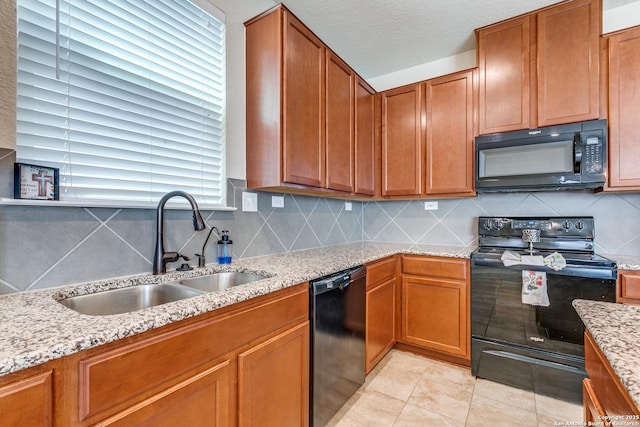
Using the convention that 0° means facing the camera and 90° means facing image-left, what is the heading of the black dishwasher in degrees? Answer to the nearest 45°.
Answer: approximately 315°

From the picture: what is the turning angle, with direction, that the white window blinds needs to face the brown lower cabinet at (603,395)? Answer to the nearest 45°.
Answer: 0° — it already faces it

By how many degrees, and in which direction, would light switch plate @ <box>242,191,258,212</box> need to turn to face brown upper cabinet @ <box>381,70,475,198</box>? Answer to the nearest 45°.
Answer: approximately 45° to its left

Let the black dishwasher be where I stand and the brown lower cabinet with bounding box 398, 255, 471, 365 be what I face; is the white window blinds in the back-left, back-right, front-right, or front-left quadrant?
back-left

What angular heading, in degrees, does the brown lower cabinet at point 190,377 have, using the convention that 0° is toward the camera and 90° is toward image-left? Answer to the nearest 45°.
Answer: approximately 315°
